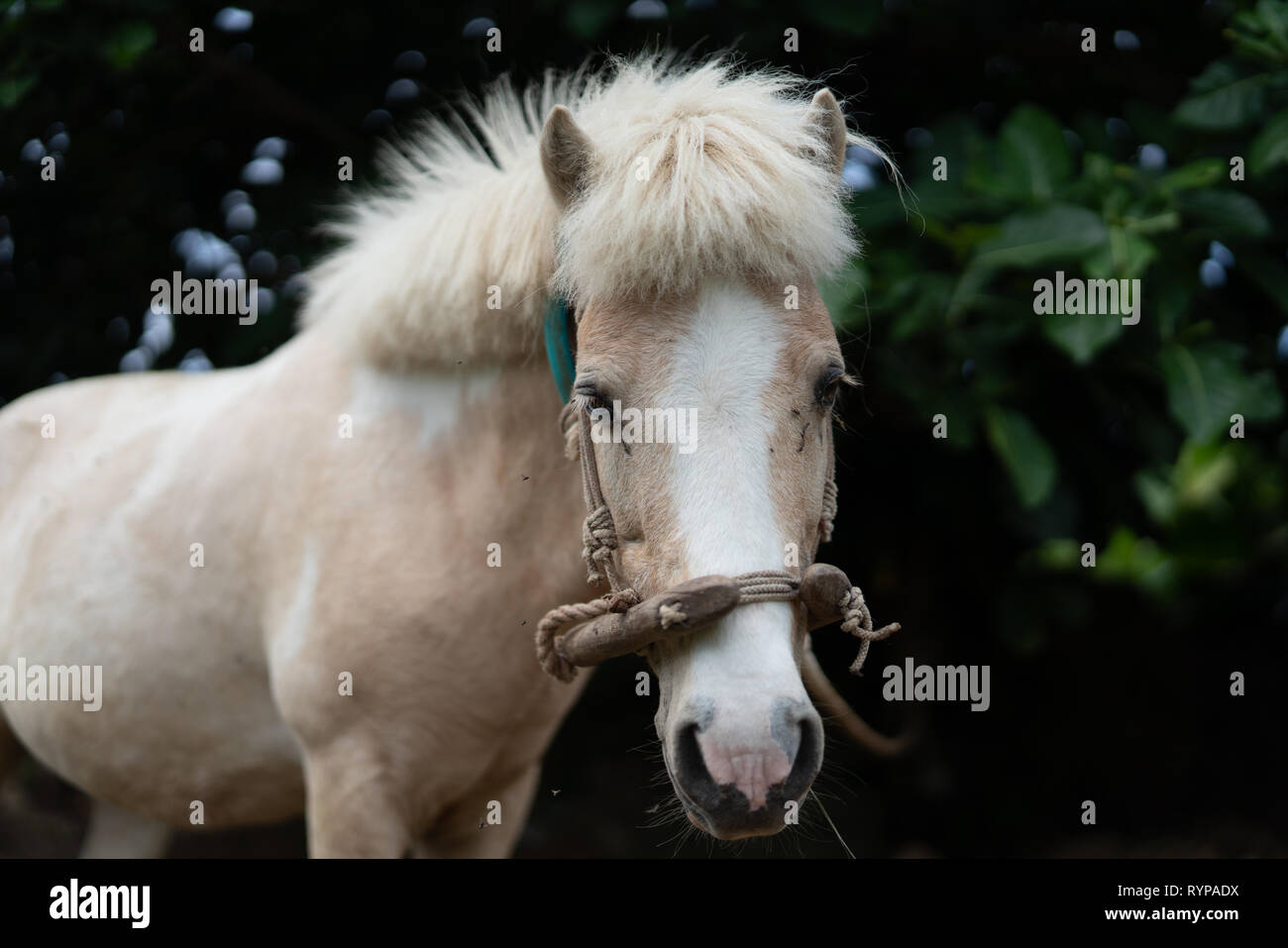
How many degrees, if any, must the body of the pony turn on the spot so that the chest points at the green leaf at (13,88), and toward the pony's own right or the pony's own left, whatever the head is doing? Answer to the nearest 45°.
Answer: approximately 180°

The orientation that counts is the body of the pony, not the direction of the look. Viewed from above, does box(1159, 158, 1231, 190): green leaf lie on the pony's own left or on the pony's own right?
on the pony's own left

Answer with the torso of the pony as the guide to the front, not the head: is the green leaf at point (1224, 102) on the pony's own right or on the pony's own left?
on the pony's own left

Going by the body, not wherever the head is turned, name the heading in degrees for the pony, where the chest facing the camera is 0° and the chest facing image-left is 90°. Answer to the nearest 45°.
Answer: approximately 315°

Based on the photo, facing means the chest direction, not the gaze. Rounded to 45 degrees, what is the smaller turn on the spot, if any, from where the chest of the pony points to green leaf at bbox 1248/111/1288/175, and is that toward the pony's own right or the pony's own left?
approximately 45° to the pony's own left

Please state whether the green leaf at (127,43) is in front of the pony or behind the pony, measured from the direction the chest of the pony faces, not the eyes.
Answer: behind

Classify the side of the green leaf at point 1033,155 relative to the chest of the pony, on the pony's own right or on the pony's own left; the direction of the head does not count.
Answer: on the pony's own left
